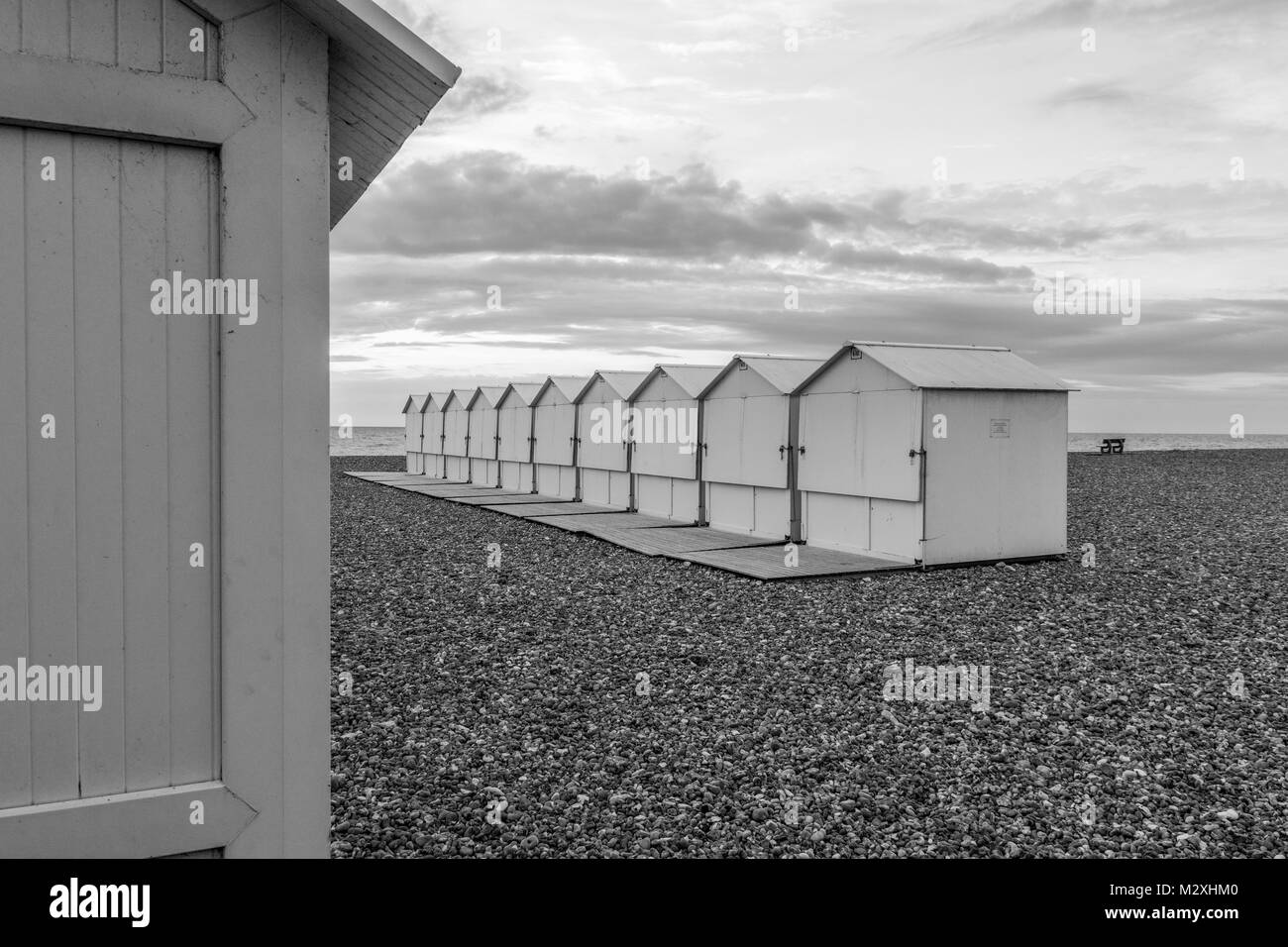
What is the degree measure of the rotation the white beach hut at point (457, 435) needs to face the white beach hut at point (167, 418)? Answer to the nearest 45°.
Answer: approximately 45° to its left

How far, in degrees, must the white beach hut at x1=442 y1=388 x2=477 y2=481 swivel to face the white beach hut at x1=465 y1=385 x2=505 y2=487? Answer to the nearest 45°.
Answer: approximately 45° to its left

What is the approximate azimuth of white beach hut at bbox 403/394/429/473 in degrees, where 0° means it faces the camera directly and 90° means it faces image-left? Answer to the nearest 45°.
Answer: approximately 45°

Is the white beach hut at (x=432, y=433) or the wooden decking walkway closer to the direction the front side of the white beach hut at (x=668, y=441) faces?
the wooden decking walkway

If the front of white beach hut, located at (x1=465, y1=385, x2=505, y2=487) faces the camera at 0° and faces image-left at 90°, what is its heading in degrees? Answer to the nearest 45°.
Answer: approximately 45°

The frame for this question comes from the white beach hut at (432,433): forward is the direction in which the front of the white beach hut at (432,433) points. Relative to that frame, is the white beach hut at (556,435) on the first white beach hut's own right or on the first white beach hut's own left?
on the first white beach hut's own left

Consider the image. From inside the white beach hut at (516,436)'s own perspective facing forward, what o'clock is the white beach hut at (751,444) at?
the white beach hut at (751,444) is roughly at 10 o'clock from the white beach hut at (516,436).

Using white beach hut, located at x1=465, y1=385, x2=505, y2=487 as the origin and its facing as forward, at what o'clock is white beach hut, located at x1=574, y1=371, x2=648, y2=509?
white beach hut, located at x1=574, y1=371, x2=648, y2=509 is roughly at 10 o'clock from white beach hut, located at x1=465, y1=385, x2=505, y2=487.

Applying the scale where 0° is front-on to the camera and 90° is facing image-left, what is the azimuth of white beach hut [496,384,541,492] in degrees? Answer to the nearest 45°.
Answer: approximately 45°
